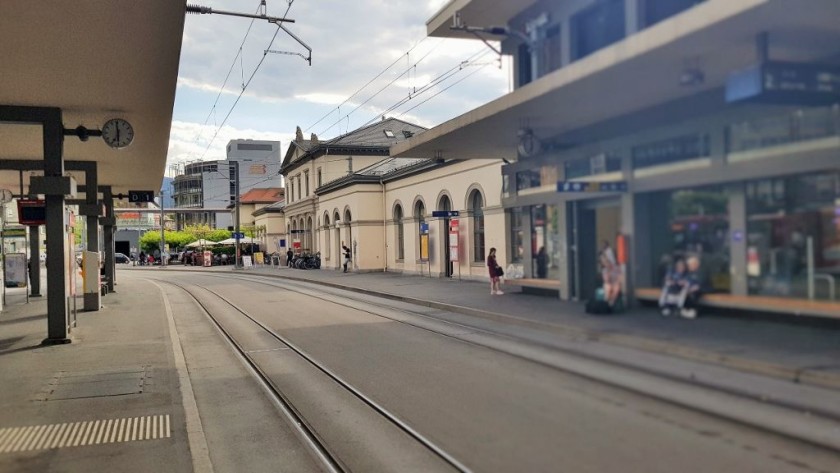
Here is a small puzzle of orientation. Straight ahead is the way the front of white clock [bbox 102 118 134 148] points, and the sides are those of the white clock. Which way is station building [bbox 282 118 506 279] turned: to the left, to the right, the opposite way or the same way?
to the right

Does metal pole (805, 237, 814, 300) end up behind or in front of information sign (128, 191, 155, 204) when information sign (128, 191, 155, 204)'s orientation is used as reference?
in front

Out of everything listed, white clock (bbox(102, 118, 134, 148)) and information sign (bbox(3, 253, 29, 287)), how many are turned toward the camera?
2

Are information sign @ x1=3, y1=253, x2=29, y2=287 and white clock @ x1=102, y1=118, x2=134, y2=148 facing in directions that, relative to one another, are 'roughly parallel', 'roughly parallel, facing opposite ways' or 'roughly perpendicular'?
roughly parallel

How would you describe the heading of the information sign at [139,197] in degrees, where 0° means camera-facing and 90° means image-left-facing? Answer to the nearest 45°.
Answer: approximately 0°

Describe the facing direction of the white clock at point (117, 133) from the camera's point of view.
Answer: facing the viewer

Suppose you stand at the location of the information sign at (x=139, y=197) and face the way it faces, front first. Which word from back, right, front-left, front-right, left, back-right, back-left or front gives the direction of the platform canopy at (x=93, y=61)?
front

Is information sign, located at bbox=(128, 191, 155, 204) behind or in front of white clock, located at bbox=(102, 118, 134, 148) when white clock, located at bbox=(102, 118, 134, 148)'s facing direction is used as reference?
behind

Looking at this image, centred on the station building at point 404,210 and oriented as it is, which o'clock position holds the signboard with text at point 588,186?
The signboard with text is roughly at 10 o'clock from the station building.

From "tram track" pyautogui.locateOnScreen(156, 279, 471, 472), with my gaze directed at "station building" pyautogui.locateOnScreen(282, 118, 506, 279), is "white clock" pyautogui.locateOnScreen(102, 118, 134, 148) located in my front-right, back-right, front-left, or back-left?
front-left

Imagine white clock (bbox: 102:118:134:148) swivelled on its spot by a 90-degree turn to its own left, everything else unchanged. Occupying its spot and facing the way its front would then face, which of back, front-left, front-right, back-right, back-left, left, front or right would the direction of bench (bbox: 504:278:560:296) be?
front

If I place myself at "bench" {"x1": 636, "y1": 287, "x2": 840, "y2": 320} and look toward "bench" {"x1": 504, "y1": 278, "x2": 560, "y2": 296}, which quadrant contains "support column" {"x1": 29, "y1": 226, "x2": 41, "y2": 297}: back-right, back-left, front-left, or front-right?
front-left

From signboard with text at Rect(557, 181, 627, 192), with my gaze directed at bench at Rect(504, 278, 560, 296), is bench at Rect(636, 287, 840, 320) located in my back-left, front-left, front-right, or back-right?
back-right

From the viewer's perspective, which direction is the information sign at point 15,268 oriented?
toward the camera
